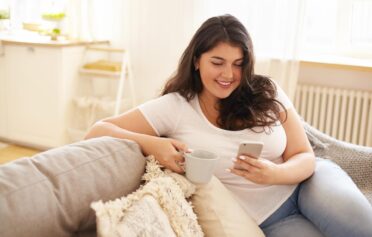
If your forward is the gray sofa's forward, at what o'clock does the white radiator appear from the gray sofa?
The white radiator is roughly at 7 o'clock from the gray sofa.

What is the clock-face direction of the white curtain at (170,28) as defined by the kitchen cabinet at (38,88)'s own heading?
The white curtain is roughly at 8 o'clock from the kitchen cabinet.

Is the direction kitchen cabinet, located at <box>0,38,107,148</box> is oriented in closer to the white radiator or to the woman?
the woman

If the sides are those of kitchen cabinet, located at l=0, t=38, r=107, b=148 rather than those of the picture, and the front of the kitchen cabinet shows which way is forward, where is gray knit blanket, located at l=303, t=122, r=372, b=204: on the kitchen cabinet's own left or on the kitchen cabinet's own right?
on the kitchen cabinet's own left

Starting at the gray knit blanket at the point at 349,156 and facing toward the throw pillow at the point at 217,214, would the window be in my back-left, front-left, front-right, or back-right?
back-right

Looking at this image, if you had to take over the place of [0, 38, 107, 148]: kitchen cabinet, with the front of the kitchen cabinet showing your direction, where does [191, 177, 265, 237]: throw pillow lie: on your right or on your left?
on your left

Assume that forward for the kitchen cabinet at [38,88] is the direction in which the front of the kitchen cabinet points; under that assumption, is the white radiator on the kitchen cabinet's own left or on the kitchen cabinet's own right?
on the kitchen cabinet's own left

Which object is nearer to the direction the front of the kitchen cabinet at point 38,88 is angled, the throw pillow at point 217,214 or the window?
the throw pillow

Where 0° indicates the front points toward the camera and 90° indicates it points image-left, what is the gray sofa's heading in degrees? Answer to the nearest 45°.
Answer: approximately 0°

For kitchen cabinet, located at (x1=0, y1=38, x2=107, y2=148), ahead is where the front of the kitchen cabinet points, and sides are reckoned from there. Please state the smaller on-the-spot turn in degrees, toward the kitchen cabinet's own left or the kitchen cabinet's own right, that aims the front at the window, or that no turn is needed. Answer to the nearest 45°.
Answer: approximately 135° to the kitchen cabinet's own left
